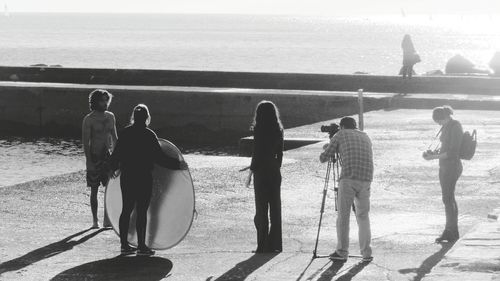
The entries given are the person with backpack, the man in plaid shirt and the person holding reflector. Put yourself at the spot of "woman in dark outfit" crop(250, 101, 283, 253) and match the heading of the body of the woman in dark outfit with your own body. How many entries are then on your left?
1

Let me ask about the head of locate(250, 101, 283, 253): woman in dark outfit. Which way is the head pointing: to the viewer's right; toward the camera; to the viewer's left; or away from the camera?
away from the camera

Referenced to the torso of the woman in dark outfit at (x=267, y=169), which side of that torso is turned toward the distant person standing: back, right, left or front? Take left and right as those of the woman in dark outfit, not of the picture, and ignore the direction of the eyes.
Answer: front

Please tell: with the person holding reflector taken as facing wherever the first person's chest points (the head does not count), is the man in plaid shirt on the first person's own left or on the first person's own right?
on the first person's own right

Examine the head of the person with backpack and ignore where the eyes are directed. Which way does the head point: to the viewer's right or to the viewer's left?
to the viewer's left

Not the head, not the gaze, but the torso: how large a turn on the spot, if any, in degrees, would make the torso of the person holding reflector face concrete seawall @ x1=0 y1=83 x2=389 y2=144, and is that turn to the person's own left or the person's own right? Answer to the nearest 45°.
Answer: approximately 45° to the person's own left

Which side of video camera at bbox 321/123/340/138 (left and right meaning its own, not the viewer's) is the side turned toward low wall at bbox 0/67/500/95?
right

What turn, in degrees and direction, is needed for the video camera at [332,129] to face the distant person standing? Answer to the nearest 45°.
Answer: approximately 90° to its right

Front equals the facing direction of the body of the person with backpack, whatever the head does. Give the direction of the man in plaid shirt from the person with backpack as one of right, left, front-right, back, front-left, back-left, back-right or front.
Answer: front-left

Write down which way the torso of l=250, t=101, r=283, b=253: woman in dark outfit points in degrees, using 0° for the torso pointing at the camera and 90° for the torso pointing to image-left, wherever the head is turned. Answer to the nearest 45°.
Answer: approximately 180°

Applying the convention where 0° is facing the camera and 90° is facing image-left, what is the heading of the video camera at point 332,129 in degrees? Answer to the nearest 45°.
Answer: approximately 90°

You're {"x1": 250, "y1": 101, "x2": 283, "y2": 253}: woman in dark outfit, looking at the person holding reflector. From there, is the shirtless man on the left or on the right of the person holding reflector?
right

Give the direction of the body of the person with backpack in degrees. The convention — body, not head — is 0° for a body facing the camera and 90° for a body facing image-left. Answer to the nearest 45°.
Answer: approximately 90°

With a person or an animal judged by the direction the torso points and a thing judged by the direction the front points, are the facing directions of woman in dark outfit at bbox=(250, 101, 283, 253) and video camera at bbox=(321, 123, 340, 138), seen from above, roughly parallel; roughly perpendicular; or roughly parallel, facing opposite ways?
roughly perpendicular

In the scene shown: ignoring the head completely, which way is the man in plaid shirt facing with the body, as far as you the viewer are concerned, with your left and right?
facing away from the viewer and to the left of the viewer

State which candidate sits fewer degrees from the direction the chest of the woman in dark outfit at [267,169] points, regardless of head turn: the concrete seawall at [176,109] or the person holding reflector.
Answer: the concrete seawall
